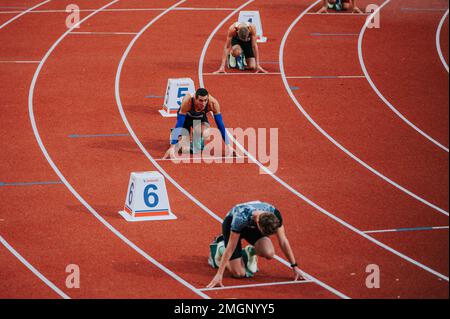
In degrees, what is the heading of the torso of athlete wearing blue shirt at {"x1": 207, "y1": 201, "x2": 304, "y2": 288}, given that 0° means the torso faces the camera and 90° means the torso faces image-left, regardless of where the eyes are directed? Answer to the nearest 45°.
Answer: approximately 315°

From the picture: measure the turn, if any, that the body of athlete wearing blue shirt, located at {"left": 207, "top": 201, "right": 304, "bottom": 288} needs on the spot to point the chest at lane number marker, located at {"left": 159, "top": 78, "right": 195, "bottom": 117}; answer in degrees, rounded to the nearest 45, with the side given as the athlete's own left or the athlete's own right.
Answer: approximately 135° to the athlete's own left

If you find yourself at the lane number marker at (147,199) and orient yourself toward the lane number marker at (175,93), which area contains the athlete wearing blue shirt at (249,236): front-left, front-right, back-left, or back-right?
back-right

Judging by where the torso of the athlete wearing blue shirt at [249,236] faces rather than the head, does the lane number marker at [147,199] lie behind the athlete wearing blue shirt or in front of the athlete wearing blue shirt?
behind
